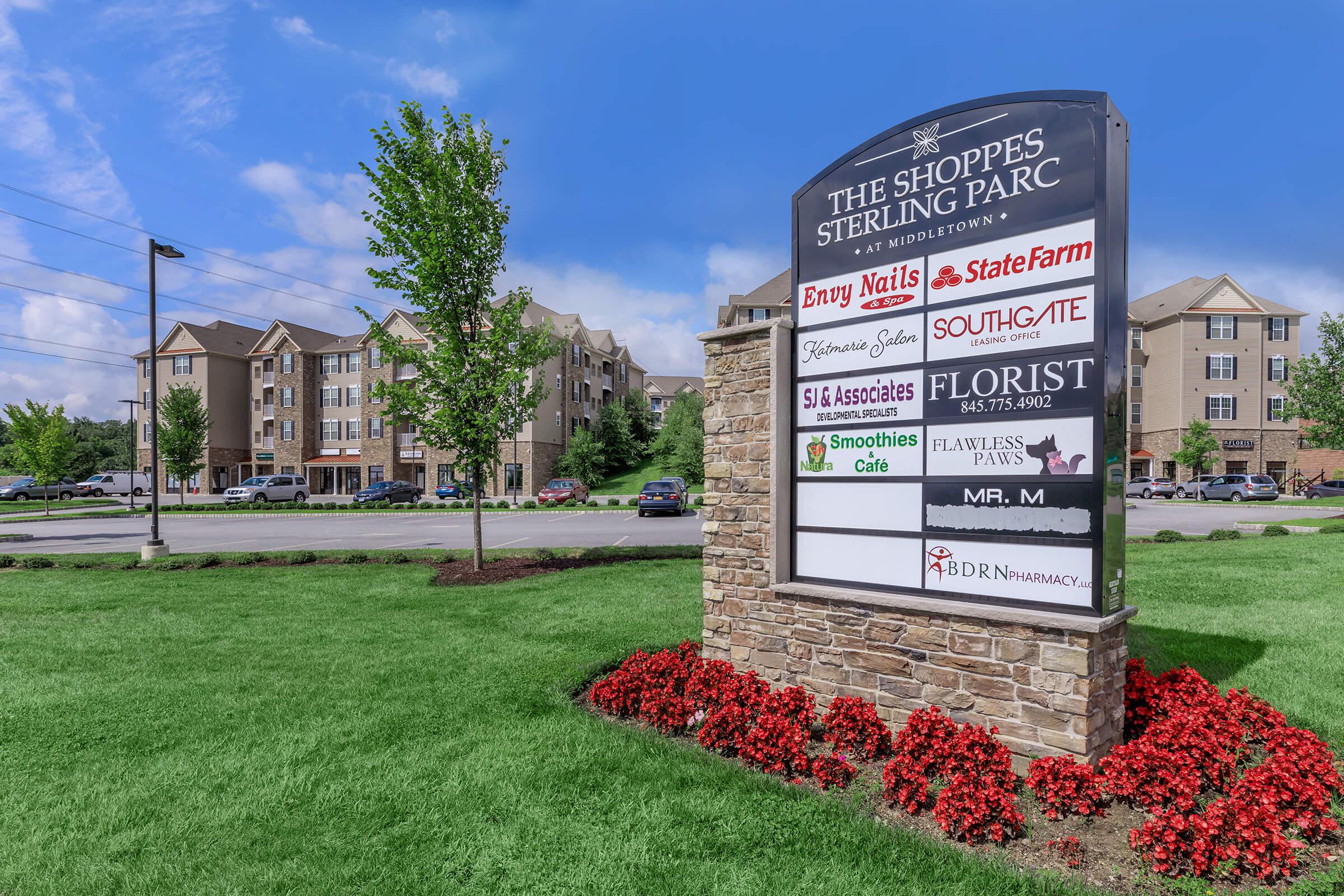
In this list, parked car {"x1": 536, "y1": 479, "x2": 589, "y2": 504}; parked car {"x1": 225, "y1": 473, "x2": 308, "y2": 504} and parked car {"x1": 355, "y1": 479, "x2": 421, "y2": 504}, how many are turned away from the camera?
0

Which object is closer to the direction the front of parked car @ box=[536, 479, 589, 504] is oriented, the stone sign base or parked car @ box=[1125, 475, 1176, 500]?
the stone sign base

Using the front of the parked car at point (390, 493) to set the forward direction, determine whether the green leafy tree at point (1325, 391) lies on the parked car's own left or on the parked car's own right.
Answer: on the parked car's own left

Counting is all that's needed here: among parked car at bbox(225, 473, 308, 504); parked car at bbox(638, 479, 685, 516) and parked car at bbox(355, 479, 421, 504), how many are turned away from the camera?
1

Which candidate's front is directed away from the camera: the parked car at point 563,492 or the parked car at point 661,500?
the parked car at point 661,500

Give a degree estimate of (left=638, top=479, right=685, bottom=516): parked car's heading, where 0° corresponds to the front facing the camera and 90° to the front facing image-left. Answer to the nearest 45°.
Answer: approximately 180°

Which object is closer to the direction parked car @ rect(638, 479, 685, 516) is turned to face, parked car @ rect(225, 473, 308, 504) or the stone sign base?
the parked car

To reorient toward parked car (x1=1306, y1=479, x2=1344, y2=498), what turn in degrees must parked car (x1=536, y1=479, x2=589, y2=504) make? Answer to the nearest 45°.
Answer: approximately 135° to its left

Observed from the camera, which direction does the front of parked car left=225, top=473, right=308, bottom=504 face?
facing the viewer and to the left of the viewer

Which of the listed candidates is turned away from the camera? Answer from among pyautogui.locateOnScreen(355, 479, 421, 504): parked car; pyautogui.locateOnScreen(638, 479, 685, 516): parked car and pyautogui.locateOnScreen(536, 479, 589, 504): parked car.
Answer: pyautogui.locateOnScreen(638, 479, 685, 516): parked car

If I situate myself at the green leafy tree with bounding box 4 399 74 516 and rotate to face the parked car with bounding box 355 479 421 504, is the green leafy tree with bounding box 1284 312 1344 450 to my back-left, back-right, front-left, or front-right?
front-right

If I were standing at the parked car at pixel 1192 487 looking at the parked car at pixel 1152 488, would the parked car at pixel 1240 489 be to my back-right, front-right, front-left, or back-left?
back-left

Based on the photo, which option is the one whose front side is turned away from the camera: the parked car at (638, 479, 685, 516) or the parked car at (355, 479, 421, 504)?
the parked car at (638, 479, 685, 516)
